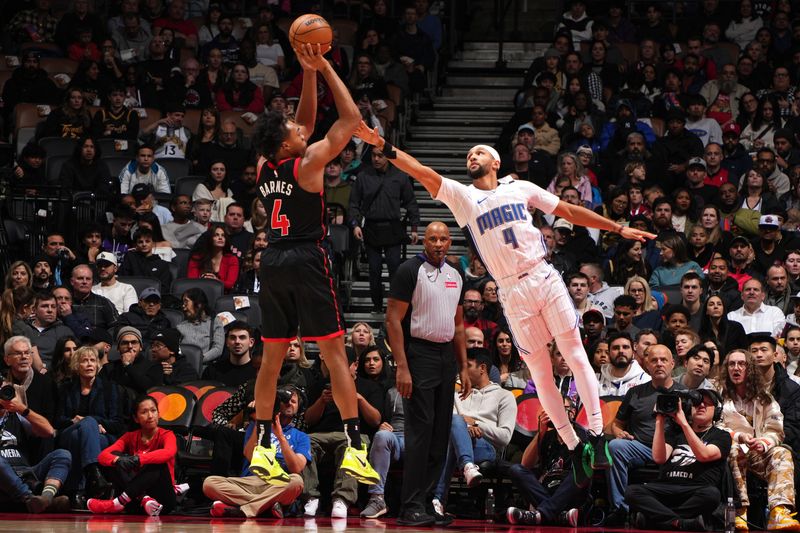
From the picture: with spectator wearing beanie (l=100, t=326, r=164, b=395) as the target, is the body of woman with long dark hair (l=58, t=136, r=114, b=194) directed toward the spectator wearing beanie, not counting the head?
yes

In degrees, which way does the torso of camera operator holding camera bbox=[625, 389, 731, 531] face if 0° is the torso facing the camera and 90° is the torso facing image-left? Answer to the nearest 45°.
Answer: approximately 45°

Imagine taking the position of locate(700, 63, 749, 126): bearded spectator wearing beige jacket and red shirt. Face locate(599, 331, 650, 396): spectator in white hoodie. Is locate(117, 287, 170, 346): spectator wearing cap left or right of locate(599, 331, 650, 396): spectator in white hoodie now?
right

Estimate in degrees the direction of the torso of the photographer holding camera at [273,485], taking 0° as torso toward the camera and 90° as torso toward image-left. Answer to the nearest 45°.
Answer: approximately 45°

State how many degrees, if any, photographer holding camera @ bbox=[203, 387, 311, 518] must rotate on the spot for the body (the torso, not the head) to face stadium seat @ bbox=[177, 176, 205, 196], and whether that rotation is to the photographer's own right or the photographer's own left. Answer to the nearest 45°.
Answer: approximately 135° to the photographer's own right

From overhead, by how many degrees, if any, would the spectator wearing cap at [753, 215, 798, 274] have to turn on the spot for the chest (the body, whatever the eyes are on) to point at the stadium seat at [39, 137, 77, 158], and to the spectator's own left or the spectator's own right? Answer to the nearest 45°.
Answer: approximately 45° to the spectator's own right

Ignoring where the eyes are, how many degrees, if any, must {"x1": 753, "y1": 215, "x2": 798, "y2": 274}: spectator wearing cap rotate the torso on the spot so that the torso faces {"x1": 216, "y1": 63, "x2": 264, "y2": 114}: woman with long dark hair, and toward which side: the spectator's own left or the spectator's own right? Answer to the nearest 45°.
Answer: approximately 45° to the spectator's own right
